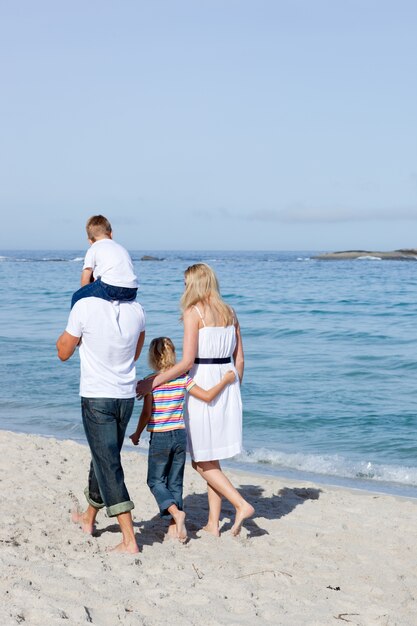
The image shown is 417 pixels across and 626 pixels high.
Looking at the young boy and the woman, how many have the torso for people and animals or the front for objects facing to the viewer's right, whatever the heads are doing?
0

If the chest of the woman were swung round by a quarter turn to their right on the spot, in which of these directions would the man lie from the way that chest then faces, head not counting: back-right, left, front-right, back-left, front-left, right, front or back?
back

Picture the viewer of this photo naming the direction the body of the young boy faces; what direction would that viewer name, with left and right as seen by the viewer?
facing away from the viewer and to the left of the viewer

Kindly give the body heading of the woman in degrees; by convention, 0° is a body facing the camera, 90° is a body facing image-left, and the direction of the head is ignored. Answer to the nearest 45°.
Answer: approximately 135°

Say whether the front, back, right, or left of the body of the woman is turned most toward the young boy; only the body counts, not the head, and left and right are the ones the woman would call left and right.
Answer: left

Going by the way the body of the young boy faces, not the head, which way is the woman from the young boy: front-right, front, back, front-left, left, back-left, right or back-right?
right

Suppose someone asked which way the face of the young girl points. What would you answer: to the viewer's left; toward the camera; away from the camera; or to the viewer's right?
away from the camera
